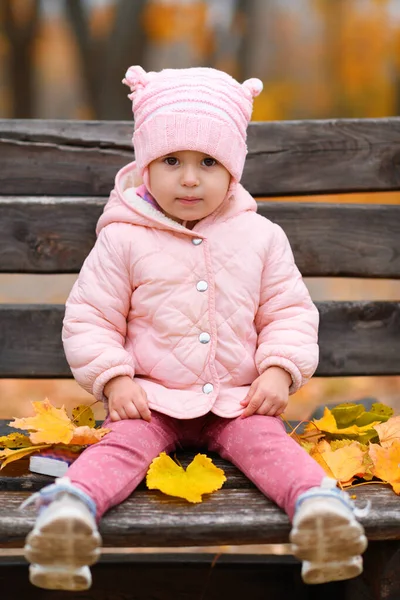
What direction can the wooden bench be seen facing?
toward the camera

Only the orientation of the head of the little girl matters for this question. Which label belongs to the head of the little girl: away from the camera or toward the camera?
toward the camera

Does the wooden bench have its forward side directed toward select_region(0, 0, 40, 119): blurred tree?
no

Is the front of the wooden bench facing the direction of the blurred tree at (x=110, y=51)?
no

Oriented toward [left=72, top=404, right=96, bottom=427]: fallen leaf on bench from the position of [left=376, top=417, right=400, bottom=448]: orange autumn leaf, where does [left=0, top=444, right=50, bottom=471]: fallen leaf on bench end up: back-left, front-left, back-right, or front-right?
front-left

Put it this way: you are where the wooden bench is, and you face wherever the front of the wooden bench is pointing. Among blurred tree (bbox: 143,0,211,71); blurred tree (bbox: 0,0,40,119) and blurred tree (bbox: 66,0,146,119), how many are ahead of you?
0

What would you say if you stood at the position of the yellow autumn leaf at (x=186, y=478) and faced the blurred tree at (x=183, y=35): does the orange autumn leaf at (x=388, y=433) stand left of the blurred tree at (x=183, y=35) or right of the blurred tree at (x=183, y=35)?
right

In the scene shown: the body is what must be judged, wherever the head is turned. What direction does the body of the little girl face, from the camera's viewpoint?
toward the camera
